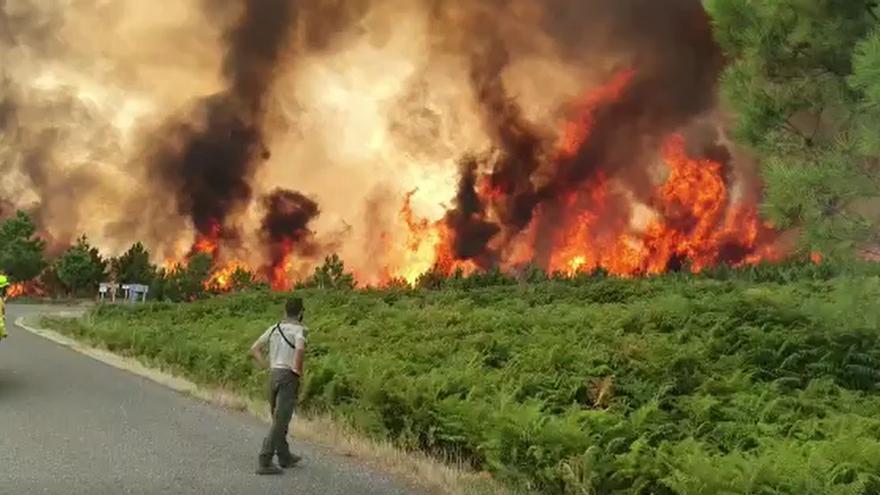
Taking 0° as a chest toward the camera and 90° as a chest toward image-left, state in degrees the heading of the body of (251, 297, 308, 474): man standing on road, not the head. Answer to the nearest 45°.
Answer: approximately 225°

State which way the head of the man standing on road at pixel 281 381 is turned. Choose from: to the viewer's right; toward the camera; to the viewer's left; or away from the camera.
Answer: away from the camera
